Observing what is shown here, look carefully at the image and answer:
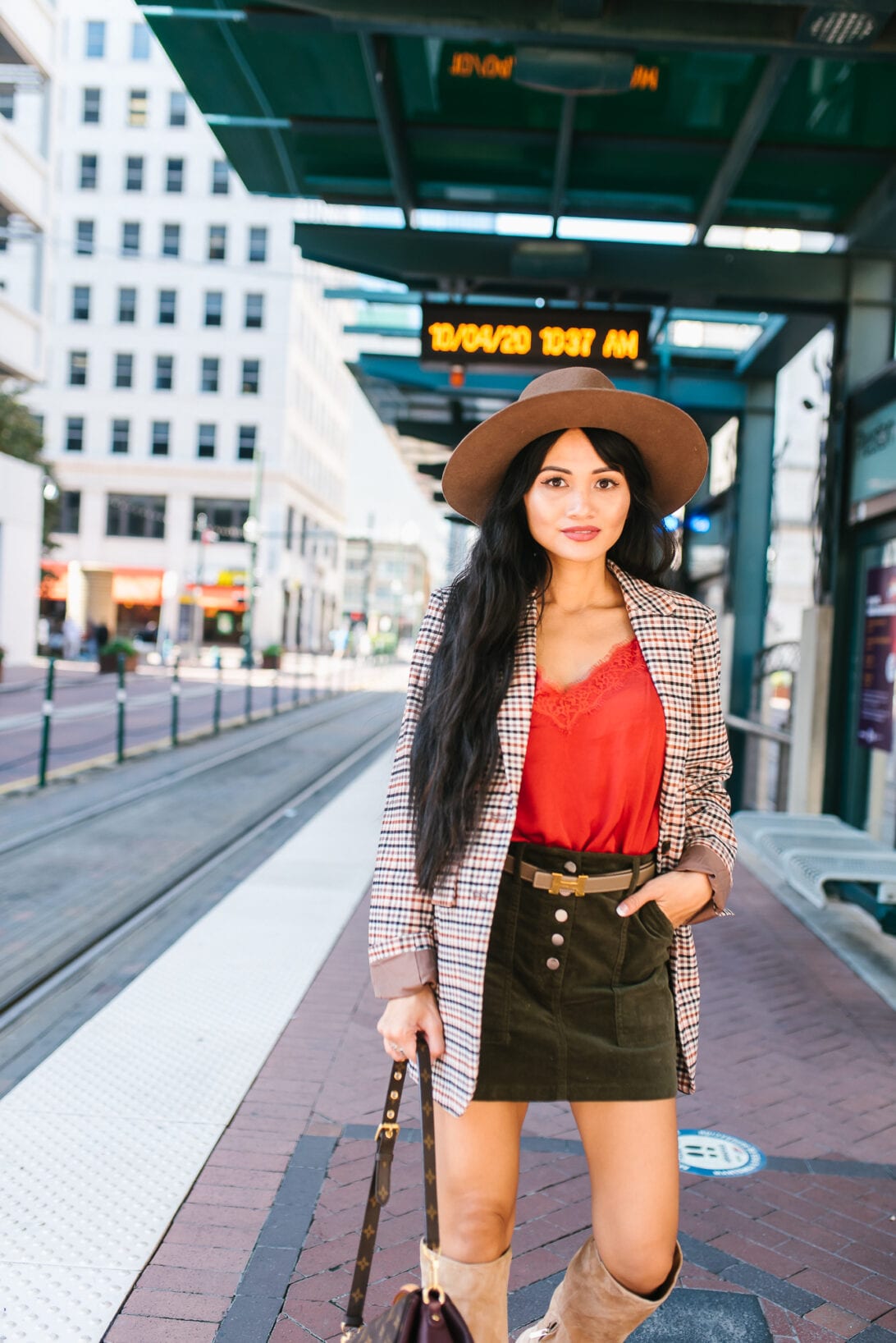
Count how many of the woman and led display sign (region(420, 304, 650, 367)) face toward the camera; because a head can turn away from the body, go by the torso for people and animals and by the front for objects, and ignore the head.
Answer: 2

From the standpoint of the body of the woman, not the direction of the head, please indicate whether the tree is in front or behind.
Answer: behind

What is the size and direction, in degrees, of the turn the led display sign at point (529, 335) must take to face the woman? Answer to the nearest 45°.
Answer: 0° — it already faces them

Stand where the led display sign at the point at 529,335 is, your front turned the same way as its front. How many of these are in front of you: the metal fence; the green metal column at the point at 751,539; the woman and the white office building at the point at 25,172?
1

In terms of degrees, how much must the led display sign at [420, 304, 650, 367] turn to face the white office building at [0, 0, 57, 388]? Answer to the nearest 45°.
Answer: approximately 135° to its right

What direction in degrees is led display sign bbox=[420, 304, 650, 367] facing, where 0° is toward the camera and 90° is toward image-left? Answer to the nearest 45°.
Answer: approximately 0°

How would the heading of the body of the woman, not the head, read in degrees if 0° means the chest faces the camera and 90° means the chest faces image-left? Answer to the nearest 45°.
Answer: approximately 0°

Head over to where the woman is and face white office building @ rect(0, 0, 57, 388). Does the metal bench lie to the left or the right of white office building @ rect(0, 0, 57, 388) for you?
right
